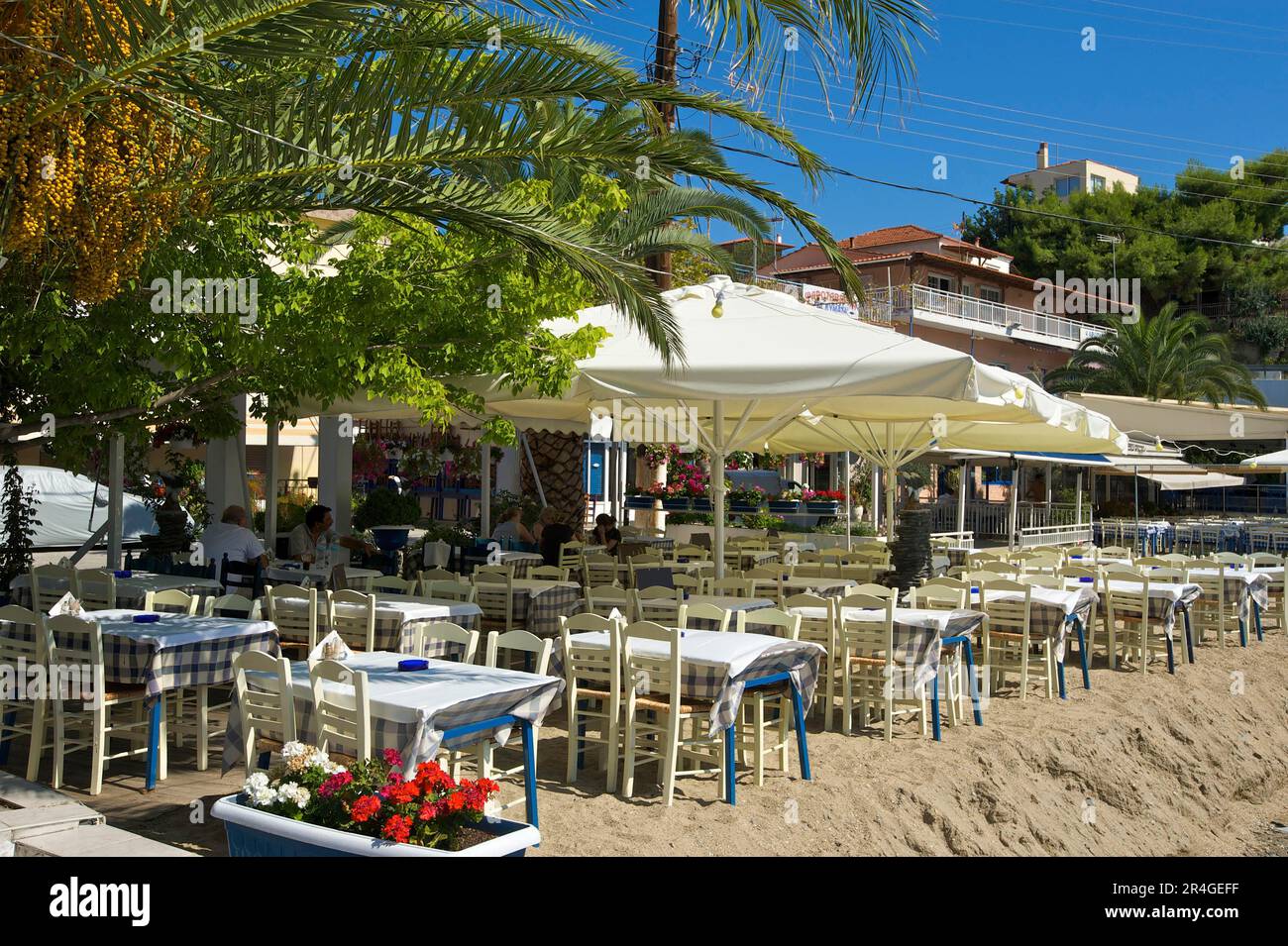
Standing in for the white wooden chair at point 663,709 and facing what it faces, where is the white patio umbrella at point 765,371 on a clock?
The white patio umbrella is roughly at 11 o'clock from the white wooden chair.

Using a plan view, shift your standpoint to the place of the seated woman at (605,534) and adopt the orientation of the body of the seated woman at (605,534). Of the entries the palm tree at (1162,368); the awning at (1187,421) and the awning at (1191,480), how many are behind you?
3

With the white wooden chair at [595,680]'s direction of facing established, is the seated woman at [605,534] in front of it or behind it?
in front

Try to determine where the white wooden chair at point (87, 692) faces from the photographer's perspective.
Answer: facing away from the viewer and to the right of the viewer

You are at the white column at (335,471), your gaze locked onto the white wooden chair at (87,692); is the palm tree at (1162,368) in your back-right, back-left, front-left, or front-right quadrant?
back-left

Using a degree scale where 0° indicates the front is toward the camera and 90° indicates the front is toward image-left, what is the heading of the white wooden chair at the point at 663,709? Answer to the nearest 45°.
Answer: approximately 225°

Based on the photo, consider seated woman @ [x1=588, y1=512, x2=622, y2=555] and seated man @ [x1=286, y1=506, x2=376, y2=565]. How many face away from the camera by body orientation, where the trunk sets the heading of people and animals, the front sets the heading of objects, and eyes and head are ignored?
0

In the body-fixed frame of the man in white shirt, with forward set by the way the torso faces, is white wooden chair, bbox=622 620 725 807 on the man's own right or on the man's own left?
on the man's own right

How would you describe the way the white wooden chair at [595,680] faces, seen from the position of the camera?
facing away from the viewer and to the right of the viewer

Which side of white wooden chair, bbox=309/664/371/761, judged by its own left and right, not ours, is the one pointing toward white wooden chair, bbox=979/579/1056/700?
front
